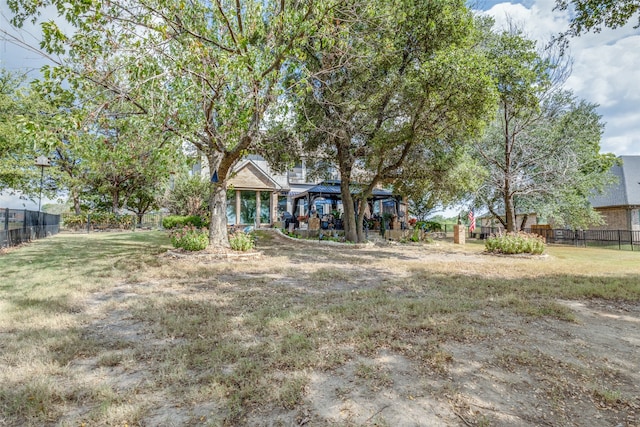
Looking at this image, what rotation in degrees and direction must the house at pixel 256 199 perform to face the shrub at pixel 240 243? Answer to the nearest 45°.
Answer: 0° — it already faces it

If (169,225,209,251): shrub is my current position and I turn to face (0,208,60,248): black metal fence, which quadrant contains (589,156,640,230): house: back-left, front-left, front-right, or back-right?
back-right

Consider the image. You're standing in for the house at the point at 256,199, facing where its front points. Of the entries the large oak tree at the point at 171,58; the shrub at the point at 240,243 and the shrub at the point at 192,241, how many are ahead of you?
3

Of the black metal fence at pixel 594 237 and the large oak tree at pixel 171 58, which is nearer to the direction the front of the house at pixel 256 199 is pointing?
the large oak tree

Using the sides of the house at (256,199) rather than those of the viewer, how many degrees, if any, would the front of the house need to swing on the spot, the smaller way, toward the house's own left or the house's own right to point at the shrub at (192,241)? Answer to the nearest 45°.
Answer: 0° — it already faces it

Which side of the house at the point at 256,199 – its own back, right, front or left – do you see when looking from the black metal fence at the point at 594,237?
left

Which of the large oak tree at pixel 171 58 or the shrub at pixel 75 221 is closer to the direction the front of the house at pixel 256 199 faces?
the large oak tree

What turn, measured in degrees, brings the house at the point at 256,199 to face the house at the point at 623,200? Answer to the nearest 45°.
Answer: approximately 90° to its left

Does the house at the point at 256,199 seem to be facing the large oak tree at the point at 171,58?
yes

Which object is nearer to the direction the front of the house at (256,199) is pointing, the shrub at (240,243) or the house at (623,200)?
the shrub

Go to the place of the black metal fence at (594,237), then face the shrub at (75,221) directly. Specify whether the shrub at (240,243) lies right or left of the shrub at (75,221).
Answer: left

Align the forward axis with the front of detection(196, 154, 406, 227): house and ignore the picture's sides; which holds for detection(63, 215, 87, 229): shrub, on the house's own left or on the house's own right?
on the house's own right
